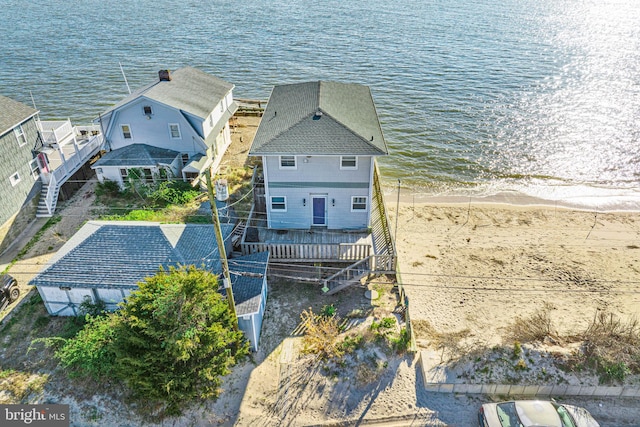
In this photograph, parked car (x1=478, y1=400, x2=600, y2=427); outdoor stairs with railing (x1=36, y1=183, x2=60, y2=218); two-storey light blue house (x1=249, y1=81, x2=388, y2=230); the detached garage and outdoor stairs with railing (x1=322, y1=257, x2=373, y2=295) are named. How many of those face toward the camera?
3

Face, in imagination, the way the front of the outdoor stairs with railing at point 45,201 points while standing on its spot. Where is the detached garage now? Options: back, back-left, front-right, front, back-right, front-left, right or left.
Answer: front

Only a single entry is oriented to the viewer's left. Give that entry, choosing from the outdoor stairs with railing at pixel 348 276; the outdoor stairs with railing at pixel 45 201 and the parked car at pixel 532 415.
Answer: the outdoor stairs with railing at pixel 348 276

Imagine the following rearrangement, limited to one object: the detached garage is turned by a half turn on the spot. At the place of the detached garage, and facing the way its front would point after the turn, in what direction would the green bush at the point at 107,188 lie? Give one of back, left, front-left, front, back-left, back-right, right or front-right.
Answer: front

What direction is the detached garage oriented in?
toward the camera

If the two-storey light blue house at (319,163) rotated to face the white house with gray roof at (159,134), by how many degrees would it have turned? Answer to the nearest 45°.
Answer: approximately 135° to its right

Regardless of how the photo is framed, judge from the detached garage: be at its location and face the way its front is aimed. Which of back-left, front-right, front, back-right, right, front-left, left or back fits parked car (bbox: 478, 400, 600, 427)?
front-left

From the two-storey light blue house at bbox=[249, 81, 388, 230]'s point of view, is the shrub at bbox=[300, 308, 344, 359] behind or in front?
in front

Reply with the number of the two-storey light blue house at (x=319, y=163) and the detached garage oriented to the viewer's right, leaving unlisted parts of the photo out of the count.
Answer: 0

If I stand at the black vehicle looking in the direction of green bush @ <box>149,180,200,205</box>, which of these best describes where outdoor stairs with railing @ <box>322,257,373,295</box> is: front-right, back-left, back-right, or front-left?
front-right

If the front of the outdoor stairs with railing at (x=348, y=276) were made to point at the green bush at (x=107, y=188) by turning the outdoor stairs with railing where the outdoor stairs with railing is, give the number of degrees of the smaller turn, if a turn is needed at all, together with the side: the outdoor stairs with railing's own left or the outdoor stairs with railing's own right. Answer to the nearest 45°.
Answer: approximately 45° to the outdoor stairs with railing's own right

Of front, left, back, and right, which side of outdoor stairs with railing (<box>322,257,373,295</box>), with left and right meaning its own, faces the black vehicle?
front

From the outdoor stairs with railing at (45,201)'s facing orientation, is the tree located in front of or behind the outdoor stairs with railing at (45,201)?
in front

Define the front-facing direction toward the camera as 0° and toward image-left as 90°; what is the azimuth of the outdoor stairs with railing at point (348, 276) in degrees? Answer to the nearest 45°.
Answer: approximately 90°

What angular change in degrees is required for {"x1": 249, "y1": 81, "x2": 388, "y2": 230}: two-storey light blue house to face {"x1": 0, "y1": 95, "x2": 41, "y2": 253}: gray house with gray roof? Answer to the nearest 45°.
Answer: approximately 90° to its right
